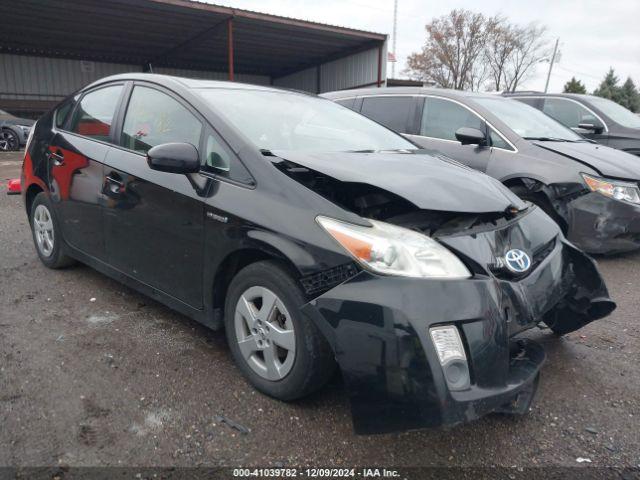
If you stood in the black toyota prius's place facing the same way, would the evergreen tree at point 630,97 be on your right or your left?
on your left

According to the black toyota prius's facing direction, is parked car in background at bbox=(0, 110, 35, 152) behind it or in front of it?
behind

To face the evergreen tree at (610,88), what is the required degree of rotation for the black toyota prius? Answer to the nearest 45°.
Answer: approximately 90° to its left

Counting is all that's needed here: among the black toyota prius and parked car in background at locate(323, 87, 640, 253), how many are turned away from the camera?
0

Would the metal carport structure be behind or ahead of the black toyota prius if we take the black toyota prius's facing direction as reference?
behind

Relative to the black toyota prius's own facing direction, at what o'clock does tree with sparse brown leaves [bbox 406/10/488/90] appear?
The tree with sparse brown leaves is roughly at 8 o'clock from the black toyota prius.

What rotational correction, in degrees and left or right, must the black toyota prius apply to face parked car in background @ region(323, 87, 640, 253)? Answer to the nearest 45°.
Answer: approximately 90° to its left

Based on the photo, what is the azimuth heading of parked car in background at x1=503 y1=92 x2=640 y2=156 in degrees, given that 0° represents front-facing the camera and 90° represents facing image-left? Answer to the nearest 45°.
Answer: approximately 315°

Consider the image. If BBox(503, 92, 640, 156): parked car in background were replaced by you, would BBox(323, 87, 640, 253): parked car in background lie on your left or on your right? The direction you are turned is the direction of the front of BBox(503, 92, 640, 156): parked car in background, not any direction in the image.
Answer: on your right

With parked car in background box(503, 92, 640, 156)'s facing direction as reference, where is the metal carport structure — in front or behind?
behind

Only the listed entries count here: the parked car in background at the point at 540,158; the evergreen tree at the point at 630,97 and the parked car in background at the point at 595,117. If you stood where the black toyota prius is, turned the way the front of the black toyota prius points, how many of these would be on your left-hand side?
3

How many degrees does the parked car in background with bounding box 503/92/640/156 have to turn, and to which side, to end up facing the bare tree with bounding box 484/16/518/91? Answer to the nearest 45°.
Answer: approximately 135° to its left
